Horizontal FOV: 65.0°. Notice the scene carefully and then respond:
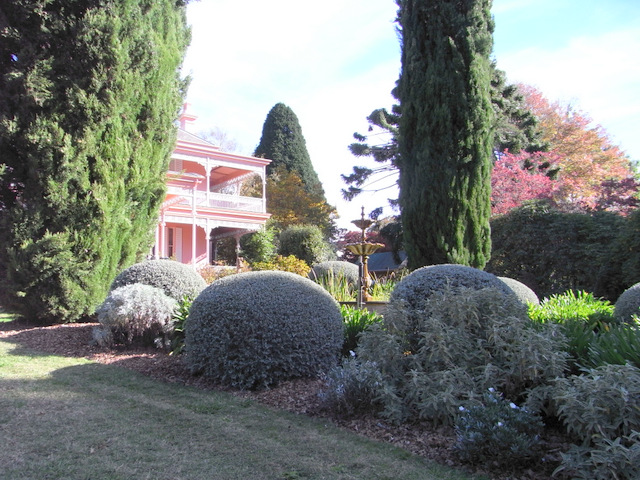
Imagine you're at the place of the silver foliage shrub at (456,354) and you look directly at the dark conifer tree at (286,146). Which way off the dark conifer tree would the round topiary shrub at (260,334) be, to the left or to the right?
left

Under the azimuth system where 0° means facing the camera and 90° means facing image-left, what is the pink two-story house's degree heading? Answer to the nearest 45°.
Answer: approximately 315°

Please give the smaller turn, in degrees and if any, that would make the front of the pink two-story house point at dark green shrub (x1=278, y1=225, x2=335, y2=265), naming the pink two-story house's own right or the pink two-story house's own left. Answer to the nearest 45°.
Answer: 0° — it already faces it

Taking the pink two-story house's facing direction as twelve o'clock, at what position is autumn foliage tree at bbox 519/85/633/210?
The autumn foliage tree is roughly at 11 o'clock from the pink two-story house.

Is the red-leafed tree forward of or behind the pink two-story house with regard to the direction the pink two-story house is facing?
forward

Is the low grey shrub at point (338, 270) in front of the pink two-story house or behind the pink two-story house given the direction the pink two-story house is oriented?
in front

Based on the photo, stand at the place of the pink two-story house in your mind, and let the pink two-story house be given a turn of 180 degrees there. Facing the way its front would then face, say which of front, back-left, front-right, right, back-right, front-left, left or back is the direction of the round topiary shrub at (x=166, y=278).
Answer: back-left

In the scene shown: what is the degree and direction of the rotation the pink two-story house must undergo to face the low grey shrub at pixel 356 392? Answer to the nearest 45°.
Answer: approximately 45° to its right

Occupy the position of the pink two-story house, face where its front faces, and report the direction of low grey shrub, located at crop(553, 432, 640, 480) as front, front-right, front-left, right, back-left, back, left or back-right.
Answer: front-right
